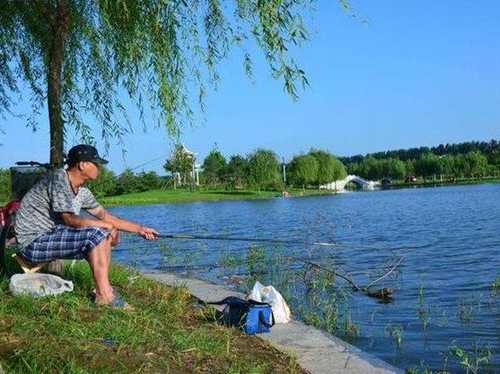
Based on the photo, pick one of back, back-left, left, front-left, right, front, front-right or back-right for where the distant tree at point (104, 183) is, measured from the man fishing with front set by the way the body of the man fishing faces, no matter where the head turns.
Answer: left

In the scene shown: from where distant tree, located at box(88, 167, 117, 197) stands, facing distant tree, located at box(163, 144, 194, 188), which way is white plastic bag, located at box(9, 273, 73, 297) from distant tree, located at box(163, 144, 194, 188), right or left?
right

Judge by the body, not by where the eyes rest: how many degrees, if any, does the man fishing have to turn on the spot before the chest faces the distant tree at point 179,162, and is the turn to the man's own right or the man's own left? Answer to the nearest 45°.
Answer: approximately 45° to the man's own left

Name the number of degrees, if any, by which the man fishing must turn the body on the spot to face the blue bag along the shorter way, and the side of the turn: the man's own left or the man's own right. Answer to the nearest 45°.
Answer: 0° — they already face it

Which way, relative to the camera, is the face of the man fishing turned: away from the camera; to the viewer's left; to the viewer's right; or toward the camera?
to the viewer's right

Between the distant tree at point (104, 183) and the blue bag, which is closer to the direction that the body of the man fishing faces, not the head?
the blue bag

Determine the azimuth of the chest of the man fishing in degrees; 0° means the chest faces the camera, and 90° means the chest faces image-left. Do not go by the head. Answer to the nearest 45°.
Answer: approximately 270°
